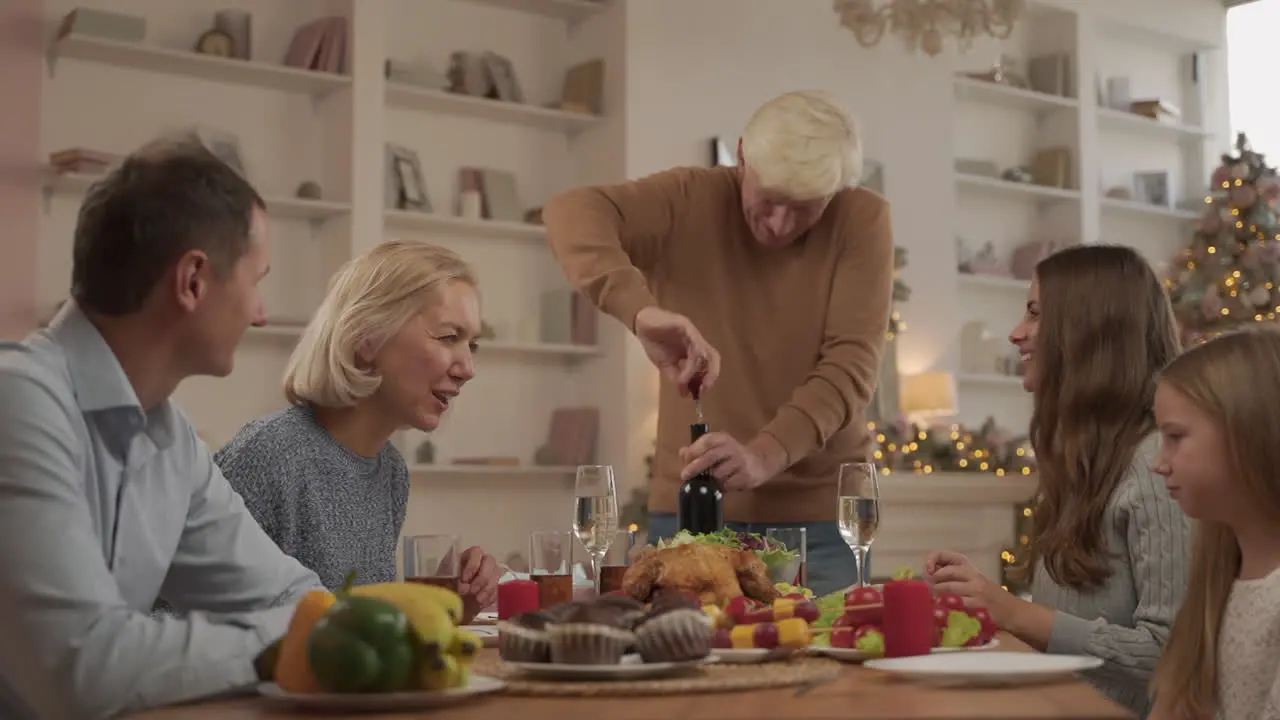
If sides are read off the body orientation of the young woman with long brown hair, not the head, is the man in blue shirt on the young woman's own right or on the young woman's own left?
on the young woman's own left

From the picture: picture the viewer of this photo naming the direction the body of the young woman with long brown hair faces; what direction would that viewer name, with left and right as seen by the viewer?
facing to the left of the viewer

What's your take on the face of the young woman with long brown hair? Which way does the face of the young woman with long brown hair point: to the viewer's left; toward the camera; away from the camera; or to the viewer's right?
to the viewer's left

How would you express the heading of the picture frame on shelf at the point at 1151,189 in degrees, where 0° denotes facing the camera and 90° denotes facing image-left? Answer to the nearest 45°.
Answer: approximately 45°

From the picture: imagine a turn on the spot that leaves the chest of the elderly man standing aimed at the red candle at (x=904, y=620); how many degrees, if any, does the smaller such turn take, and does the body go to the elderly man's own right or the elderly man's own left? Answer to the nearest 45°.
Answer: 0° — they already face it

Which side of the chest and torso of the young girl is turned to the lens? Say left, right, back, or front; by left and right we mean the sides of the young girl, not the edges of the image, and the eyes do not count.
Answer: left

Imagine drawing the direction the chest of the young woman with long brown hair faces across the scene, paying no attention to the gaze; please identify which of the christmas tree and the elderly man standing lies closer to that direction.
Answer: the elderly man standing

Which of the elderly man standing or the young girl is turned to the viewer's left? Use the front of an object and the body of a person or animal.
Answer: the young girl

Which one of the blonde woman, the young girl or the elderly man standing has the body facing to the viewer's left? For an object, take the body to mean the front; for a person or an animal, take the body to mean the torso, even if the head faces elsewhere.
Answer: the young girl

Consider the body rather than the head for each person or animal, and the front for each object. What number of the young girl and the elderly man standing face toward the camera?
1

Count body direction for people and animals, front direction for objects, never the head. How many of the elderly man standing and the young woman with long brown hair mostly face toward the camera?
1
